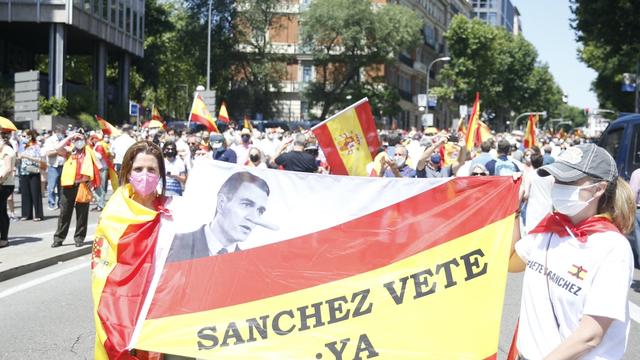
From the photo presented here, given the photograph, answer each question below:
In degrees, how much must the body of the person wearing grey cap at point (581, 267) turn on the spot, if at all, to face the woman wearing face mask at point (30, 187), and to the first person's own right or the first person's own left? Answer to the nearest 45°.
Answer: approximately 90° to the first person's own right

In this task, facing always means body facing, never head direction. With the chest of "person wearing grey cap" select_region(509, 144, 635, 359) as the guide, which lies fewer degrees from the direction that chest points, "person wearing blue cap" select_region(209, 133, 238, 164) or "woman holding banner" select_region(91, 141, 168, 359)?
the woman holding banner

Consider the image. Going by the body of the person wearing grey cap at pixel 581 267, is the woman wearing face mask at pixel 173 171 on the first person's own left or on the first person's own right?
on the first person's own right

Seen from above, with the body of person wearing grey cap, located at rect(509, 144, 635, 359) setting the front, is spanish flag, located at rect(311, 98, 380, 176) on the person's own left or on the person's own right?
on the person's own right

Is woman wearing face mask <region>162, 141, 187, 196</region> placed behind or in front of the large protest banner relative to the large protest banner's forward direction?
behind

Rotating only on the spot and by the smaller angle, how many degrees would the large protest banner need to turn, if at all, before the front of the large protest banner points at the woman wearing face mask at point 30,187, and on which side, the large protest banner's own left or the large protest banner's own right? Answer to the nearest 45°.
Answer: approximately 135° to the large protest banner's own right

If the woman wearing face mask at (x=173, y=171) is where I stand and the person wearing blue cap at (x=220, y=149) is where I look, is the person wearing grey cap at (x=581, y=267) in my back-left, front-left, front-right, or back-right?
back-right

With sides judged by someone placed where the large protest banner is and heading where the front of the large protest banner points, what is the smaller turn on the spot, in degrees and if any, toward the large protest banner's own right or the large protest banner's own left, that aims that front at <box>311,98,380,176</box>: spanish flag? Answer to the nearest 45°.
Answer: approximately 180°

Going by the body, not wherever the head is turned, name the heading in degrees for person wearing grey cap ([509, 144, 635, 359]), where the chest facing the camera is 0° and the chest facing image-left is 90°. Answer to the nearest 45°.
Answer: approximately 45°

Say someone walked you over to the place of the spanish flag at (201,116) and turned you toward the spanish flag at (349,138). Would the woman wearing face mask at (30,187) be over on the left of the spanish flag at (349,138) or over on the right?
right

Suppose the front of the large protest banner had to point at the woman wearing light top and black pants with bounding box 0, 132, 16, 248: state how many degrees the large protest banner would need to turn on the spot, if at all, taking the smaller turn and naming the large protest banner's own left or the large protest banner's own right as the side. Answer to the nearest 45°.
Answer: approximately 135° to the large protest banner's own right
